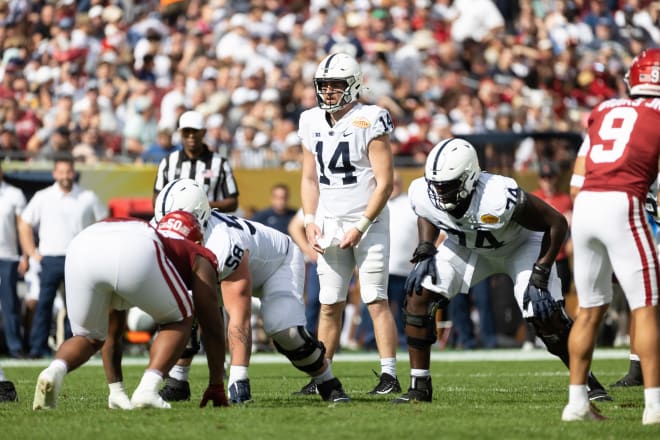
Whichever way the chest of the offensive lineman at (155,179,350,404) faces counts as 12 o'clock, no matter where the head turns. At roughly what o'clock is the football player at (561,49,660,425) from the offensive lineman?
The football player is roughly at 7 o'clock from the offensive lineman.

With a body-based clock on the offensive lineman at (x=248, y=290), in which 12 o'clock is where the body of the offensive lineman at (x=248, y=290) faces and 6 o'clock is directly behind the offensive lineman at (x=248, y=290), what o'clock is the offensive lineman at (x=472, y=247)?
the offensive lineman at (x=472, y=247) is roughly at 6 o'clock from the offensive lineman at (x=248, y=290).

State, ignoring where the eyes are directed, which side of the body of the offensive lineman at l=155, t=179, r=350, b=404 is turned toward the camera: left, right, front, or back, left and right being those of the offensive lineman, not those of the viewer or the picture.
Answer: left

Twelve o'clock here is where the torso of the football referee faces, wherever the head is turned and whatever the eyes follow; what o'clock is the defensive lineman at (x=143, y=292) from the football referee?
The defensive lineman is roughly at 12 o'clock from the football referee.

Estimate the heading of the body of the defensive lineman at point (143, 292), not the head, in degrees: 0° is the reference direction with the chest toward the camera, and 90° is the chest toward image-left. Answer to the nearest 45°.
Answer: approximately 225°

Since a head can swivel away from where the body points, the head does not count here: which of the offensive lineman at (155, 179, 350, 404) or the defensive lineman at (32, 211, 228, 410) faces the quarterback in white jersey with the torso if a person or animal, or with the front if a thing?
the defensive lineman at (32, 211, 228, 410)

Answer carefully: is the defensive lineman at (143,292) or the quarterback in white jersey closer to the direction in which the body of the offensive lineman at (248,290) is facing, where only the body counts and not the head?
the defensive lineman

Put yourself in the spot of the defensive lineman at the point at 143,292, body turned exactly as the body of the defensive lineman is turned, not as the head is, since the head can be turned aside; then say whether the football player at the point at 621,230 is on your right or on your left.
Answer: on your right

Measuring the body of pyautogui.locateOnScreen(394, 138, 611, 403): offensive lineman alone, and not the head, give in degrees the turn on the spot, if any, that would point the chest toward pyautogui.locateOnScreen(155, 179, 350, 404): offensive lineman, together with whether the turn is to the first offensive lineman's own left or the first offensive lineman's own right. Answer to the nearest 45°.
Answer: approximately 45° to the first offensive lineman's own right

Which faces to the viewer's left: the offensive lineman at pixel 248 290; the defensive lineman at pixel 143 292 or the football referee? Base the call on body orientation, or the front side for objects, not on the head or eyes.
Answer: the offensive lineman at pixel 248 290
